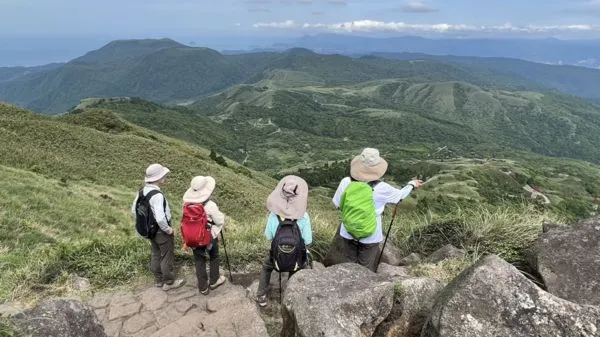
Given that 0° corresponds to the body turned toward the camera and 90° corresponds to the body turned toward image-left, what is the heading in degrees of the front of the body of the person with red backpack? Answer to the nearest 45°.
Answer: approximately 225°

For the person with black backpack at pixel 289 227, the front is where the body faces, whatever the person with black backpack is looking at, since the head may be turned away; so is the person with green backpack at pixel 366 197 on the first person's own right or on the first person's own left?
on the first person's own right

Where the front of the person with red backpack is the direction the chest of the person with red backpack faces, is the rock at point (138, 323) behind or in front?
behind

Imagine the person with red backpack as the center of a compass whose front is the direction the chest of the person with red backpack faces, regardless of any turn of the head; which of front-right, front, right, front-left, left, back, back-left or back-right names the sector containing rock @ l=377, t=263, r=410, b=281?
front-right

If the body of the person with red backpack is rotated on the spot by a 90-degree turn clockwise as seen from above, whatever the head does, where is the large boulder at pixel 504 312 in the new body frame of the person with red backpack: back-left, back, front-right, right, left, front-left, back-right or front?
front

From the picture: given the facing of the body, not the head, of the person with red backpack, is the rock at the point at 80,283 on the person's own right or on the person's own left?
on the person's own left

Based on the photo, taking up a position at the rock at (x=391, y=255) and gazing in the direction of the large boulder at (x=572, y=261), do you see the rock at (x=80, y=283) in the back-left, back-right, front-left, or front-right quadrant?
back-right

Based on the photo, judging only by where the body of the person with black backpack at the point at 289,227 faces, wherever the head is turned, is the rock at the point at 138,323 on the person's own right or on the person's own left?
on the person's own left

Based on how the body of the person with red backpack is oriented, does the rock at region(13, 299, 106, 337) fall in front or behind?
behind

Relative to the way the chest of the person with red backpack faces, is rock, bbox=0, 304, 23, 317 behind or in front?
behind

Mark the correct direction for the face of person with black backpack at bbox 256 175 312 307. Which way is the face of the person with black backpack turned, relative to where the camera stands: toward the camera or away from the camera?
away from the camera

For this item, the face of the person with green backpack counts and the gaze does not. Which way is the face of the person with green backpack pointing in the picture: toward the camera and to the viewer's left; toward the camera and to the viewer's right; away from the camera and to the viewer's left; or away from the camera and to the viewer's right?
away from the camera and to the viewer's right

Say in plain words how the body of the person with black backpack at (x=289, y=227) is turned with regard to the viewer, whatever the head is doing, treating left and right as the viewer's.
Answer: facing away from the viewer
